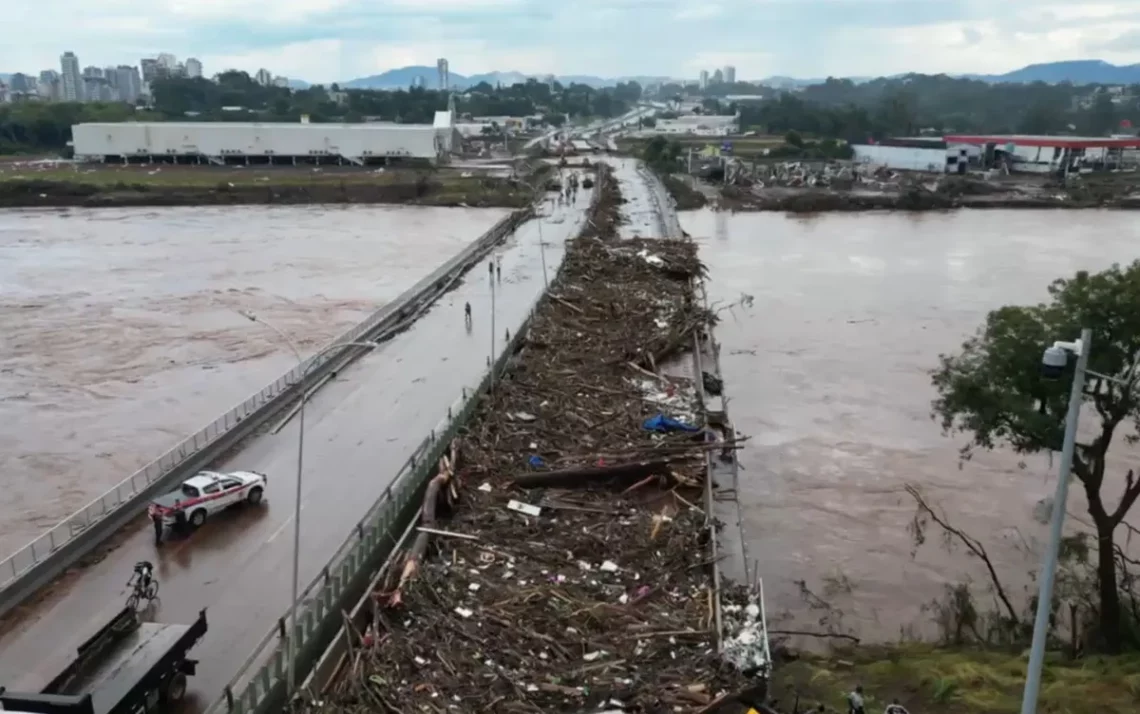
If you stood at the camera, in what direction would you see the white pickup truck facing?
facing away from the viewer and to the right of the viewer

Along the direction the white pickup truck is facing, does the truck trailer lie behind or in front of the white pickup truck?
behind

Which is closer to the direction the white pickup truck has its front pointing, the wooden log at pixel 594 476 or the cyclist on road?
the wooden log

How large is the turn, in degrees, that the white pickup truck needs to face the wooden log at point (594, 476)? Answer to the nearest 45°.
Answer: approximately 45° to its right

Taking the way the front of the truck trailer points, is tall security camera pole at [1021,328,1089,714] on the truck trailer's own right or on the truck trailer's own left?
on the truck trailer's own left

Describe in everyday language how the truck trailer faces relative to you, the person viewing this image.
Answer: facing the viewer and to the left of the viewer

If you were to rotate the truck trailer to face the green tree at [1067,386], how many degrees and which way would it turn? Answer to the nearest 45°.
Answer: approximately 135° to its left
